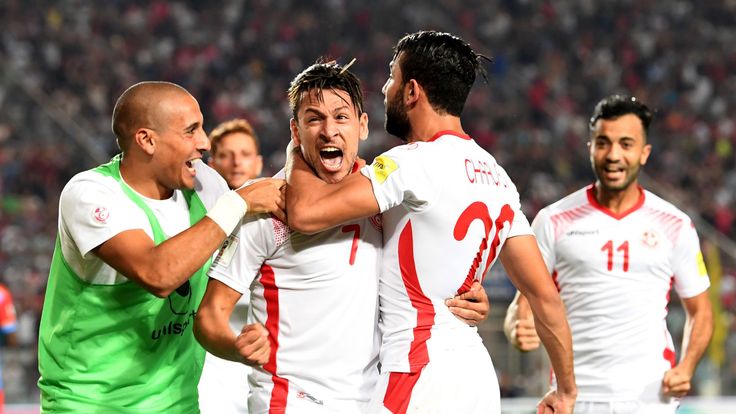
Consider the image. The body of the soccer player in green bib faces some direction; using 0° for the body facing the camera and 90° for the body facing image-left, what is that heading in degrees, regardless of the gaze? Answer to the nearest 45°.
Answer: approximately 315°

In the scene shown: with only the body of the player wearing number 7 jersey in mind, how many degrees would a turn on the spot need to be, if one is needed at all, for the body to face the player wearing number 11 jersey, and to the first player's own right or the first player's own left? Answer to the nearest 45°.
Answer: approximately 90° to the first player's own left

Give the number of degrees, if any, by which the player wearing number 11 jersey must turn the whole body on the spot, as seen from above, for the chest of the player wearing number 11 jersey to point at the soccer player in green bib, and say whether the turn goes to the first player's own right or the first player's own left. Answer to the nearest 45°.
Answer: approximately 45° to the first player's own right

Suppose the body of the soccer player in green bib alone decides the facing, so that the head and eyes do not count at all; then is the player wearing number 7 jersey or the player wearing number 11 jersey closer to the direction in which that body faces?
the player wearing number 7 jersey
